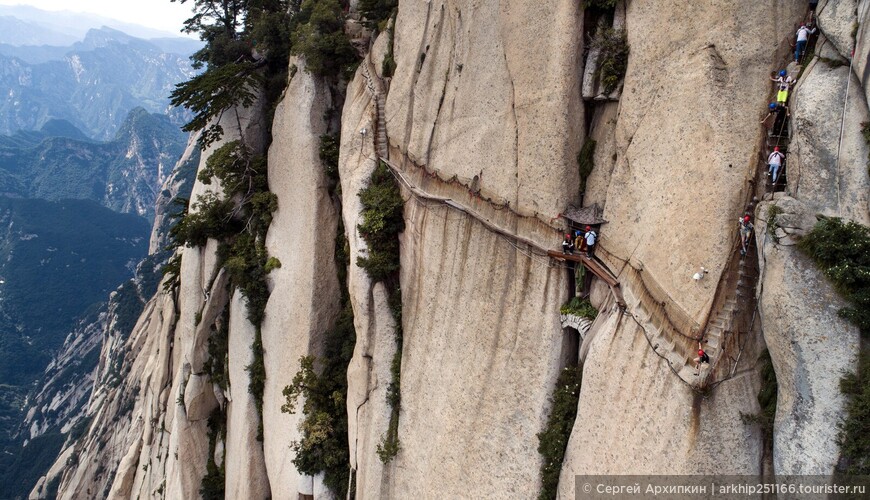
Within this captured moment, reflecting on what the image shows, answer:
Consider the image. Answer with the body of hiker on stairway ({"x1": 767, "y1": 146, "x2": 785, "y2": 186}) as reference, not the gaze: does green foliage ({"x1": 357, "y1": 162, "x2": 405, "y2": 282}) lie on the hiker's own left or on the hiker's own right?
on the hiker's own left

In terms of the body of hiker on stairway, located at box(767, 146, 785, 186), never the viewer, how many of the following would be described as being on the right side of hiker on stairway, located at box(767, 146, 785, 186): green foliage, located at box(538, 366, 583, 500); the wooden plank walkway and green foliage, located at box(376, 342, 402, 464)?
0

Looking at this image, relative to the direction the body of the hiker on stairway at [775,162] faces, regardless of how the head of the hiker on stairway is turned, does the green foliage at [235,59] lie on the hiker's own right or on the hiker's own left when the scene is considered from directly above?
on the hiker's own left

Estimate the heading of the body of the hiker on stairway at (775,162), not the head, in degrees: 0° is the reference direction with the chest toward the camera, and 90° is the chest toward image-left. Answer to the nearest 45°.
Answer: approximately 180°
